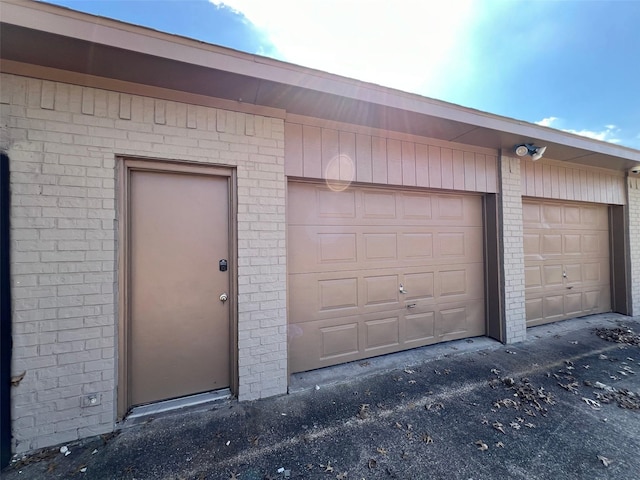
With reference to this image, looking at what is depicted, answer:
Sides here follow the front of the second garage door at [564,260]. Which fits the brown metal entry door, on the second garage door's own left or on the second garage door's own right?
on the second garage door's own right

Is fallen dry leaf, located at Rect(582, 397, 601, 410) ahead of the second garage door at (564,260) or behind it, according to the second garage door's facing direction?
ahead

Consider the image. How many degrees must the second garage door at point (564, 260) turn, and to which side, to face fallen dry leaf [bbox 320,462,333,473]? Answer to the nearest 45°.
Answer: approximately 45° to its right

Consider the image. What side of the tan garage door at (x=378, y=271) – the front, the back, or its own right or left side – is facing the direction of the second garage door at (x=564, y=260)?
left

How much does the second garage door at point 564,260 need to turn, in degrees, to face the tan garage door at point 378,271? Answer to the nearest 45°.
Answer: approximately 90° to its right

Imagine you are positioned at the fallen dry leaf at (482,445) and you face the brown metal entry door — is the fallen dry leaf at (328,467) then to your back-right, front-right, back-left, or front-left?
front-left

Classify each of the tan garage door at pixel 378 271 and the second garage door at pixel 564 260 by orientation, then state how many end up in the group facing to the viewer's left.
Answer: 0

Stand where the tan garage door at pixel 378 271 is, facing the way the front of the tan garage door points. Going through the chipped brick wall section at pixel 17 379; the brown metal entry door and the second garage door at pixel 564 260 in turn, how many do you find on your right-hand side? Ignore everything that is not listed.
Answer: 2

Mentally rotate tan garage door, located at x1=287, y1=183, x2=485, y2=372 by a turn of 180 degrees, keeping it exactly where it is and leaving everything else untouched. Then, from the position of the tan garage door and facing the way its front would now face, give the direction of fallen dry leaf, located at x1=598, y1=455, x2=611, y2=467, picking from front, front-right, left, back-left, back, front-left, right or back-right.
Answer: back

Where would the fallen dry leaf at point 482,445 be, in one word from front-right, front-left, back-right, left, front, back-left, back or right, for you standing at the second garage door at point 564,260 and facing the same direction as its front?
front-right

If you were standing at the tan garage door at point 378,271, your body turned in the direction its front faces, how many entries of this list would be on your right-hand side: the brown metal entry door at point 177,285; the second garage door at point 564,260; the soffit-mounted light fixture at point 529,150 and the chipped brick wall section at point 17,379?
2

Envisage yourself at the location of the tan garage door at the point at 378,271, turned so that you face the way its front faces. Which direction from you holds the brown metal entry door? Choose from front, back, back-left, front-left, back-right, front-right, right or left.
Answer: right

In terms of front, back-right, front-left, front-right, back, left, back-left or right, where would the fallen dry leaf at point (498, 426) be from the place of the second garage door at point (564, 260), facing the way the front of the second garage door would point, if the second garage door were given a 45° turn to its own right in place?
front

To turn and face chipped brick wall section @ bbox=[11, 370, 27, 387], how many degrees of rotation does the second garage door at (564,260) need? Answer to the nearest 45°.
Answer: approximately 90° to its right

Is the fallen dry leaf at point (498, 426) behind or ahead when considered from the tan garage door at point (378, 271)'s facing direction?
ahead

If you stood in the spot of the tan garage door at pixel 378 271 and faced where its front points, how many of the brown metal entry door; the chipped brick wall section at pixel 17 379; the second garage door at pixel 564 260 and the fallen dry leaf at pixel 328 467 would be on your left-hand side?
1

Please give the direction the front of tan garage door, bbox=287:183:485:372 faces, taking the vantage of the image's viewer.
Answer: facing the viewer and to the right of the viewer

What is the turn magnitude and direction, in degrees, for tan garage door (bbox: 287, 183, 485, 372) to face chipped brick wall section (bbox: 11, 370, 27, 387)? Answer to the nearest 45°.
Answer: approximately 90° to its right
